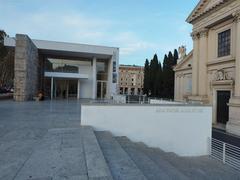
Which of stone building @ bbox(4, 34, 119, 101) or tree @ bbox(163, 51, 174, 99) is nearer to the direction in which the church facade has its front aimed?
the stone building

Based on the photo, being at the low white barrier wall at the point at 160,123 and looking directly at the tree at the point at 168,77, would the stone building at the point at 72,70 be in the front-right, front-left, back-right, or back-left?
front-left

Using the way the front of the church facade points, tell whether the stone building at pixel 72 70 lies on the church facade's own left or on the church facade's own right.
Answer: on the church facade's own right

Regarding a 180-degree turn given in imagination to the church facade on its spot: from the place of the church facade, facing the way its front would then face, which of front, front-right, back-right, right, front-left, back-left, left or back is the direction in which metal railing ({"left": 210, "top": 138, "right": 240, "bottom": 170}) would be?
back-right

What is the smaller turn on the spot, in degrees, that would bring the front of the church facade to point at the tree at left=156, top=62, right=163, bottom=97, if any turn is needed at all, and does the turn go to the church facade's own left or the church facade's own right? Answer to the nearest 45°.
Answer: approximately 90° to the church facade's own right

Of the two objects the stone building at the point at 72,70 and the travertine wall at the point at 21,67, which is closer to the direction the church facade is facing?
the travertine wall

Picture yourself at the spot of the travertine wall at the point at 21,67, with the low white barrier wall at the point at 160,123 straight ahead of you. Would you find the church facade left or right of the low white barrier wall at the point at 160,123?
left

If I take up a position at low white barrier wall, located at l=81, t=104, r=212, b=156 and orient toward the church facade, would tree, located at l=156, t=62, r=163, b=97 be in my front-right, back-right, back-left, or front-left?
front-left

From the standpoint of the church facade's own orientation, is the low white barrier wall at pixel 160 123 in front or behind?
in front

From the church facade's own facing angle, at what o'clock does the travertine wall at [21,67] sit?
The travertine wall is roughly at 1 o'clock from the church facade.

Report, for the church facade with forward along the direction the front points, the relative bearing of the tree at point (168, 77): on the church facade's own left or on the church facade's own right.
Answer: on the church facade's own right

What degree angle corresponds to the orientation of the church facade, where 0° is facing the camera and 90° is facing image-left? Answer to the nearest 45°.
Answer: approximately 45°
